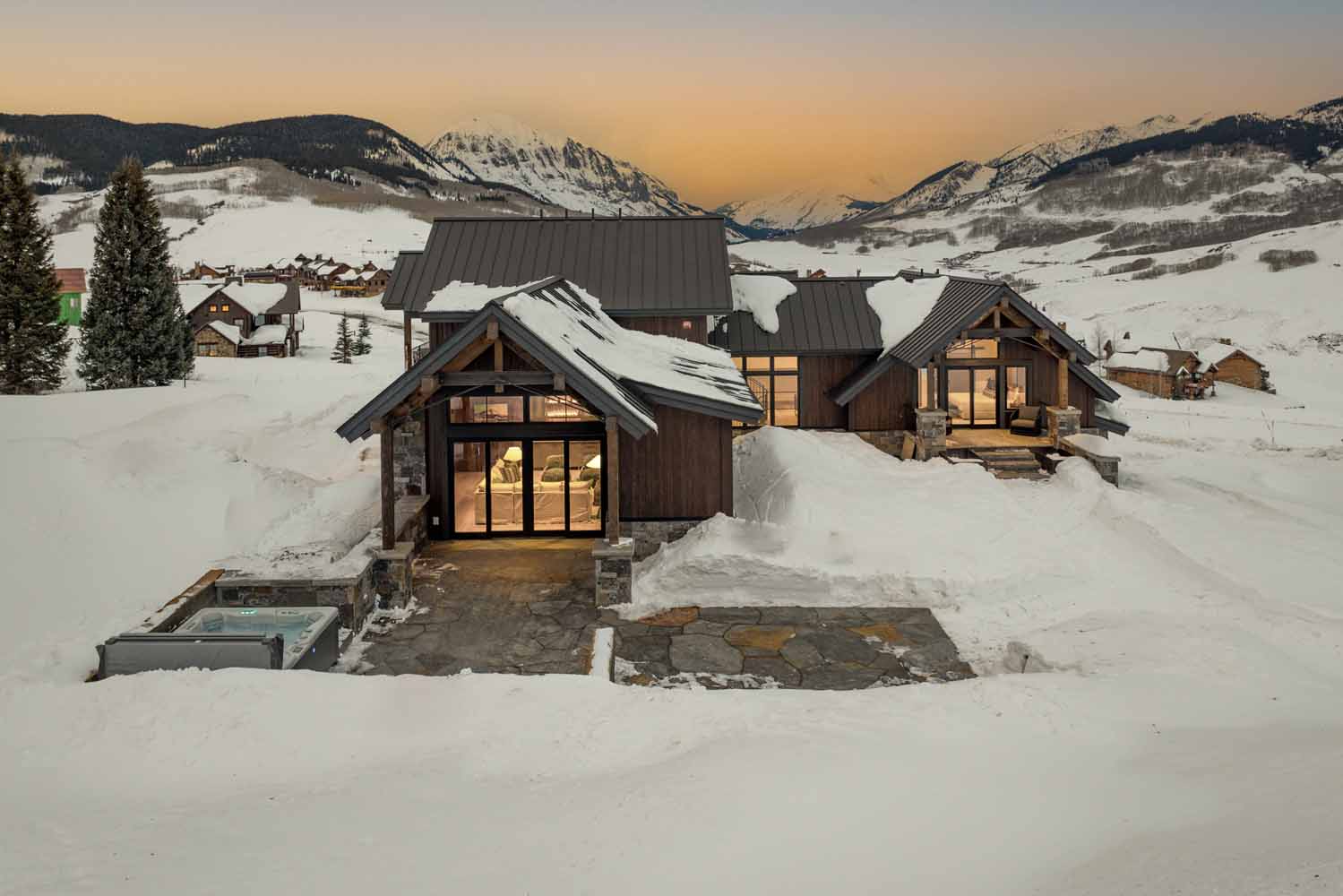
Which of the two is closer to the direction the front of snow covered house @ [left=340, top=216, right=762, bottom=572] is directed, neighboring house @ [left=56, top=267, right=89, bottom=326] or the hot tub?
the hot tub

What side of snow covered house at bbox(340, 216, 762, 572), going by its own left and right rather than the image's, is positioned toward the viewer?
front

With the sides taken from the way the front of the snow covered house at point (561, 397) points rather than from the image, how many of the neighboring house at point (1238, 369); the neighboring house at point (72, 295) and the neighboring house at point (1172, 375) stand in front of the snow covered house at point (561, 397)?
0

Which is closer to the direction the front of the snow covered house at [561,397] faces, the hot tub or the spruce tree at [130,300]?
the hot tub

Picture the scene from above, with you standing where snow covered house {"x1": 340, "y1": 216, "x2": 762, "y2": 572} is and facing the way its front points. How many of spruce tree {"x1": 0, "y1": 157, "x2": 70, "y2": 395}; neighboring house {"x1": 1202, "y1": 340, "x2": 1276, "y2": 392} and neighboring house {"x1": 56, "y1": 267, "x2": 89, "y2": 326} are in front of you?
0

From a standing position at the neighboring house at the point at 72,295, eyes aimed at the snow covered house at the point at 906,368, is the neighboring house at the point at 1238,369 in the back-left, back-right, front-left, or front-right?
front-left

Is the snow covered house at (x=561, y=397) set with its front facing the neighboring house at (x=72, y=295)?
no

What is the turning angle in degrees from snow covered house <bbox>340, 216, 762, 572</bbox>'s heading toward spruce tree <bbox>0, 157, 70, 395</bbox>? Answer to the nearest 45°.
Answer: approximately 135° to its right

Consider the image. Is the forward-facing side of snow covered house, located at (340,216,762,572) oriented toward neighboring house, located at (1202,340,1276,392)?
no

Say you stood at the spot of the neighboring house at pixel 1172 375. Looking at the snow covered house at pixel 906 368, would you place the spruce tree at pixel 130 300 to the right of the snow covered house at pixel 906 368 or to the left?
right
